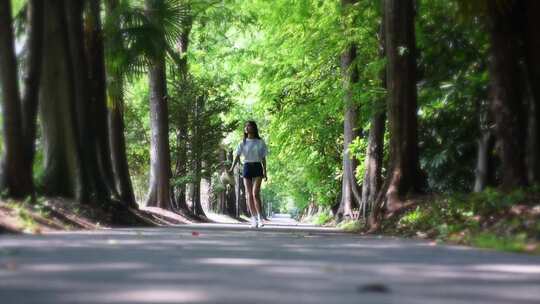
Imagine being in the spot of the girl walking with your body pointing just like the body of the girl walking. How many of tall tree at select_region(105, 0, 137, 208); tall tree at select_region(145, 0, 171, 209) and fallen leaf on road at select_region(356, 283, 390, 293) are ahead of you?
1

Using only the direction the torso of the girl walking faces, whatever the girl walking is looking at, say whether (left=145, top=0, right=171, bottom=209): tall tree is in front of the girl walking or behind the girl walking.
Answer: behind

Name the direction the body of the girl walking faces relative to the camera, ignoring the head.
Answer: toward the camera

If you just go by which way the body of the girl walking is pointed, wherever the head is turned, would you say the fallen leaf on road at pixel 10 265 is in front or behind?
in front

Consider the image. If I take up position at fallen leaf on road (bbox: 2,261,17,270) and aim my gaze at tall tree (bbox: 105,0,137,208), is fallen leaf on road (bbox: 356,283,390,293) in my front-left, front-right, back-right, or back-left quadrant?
back-right

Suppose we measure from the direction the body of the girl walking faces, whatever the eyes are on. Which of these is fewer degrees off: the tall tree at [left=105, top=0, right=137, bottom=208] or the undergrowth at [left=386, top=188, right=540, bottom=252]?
the undergrowth

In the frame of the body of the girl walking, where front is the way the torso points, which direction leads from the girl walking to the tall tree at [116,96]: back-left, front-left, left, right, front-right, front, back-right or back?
back-right

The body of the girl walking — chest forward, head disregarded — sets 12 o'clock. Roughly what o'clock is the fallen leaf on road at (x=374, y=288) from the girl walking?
The fallen leaf on road is roughly at 12 o'clock from the girl walking.

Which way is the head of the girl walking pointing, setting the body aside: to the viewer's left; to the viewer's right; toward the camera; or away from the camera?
toward the camera

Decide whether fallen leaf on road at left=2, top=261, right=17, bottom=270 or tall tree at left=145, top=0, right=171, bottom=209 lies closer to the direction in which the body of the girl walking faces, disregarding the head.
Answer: the fallen leaf on road

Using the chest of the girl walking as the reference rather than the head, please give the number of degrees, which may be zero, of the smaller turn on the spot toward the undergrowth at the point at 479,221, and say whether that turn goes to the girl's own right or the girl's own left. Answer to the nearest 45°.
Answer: approximately 45° to the girl's own left

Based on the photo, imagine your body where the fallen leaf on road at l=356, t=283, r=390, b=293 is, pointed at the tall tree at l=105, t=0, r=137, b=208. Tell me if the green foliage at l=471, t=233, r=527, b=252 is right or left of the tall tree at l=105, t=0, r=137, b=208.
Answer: right
